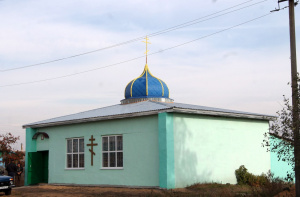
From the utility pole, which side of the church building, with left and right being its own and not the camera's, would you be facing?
left

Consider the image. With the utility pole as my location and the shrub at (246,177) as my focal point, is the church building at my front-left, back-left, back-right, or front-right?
front-left

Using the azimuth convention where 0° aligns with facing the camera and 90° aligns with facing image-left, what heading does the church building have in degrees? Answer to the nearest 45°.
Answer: approximately 45°
